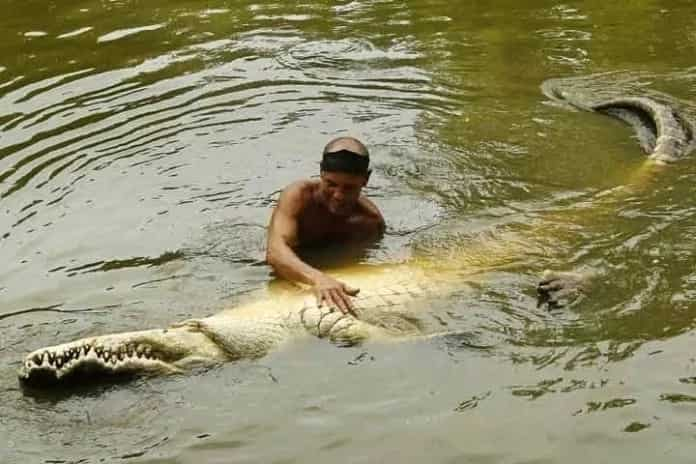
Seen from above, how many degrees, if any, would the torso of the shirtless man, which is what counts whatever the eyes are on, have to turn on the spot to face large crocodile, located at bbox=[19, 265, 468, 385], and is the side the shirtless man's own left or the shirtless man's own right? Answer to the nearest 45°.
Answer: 0° — they already face it

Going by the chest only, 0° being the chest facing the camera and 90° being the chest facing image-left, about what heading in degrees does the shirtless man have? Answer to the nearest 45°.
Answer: approximately 0°
